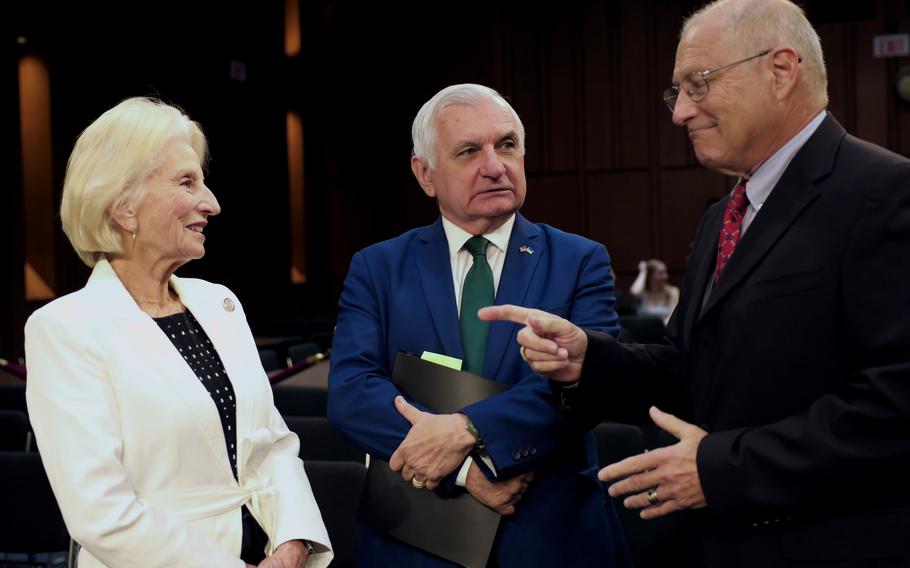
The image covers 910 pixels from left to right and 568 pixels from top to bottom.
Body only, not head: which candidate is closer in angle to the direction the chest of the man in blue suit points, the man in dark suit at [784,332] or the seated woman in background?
the man in dark suit

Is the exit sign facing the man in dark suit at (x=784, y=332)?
yes

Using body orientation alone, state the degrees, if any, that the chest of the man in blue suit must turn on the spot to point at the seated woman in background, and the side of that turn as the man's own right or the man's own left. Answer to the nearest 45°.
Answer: approximately 180°

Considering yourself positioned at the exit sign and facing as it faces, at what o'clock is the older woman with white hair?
The older woman with white hair is roughly at 12 o'clock from the exit sign.

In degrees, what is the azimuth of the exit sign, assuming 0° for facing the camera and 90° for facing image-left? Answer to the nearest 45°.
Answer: approximately 0°

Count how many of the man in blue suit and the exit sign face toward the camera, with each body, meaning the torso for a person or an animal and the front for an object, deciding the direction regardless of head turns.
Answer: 2

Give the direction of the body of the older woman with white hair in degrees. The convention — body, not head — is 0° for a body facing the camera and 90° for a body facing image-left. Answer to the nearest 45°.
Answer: approximately 315°
